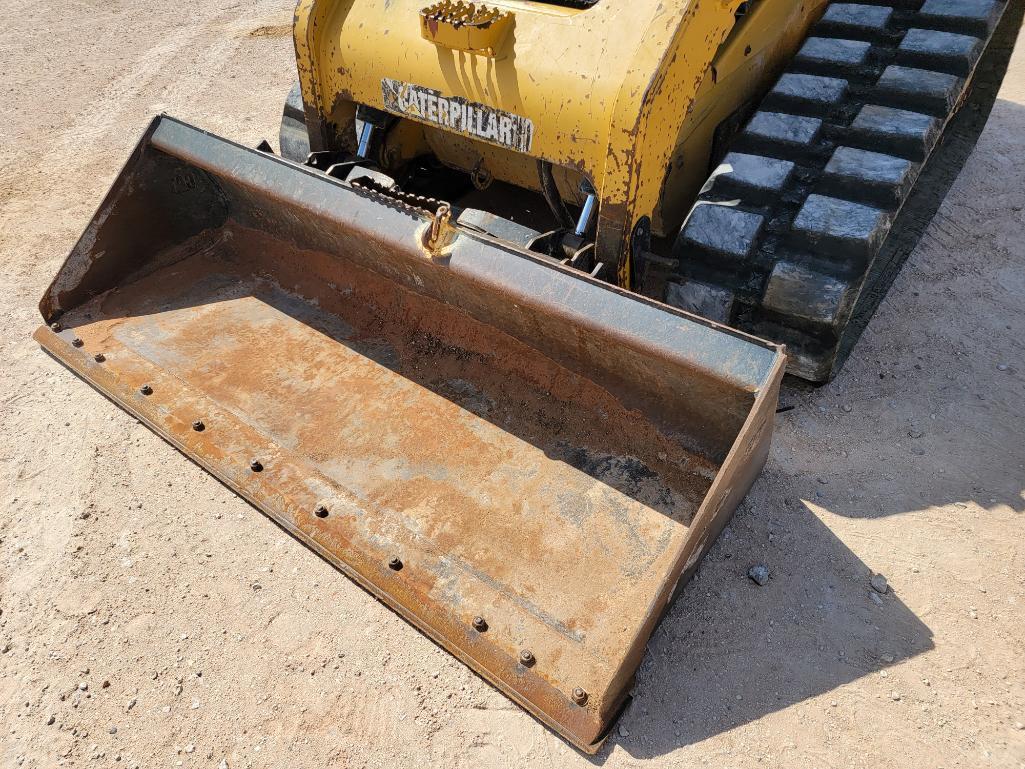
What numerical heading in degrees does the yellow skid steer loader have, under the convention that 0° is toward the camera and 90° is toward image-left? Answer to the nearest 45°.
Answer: approximately 45°
